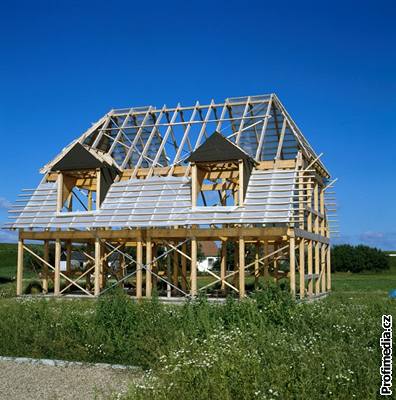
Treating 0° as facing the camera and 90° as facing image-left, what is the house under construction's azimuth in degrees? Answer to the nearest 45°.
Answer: approximately 0°
